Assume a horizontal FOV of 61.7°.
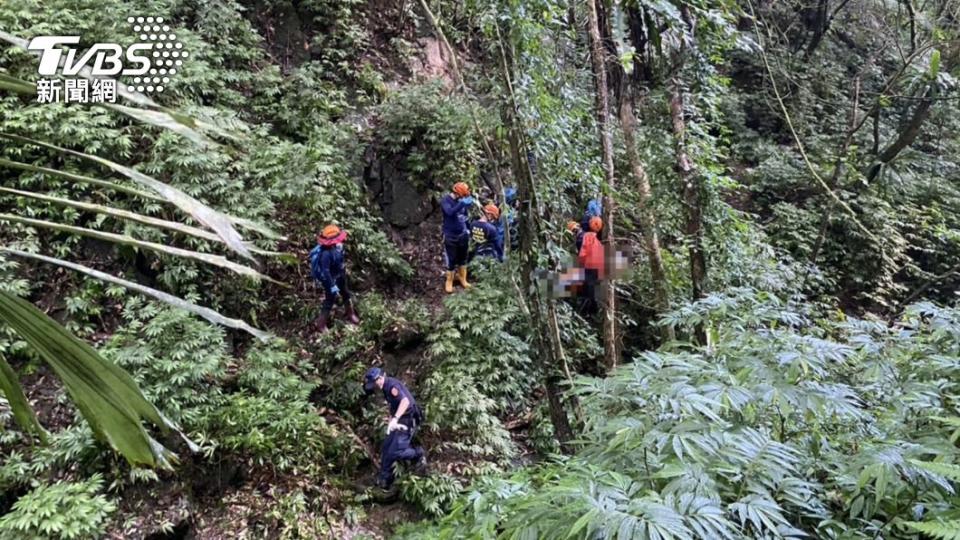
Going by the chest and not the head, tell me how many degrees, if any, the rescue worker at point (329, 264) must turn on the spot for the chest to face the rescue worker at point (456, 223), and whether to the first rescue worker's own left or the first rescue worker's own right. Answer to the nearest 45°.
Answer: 0° — they already face them

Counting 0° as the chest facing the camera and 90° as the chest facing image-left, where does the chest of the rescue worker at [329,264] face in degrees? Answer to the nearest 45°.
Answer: approximately 315°
